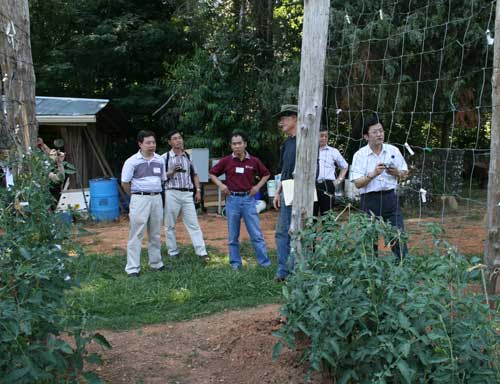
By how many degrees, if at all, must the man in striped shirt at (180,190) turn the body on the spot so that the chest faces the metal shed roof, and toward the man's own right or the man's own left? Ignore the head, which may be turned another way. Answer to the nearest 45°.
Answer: approximately 135° to the man's own right

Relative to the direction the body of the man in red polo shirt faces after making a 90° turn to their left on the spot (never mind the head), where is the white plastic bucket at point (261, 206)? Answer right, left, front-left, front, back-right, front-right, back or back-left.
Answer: left

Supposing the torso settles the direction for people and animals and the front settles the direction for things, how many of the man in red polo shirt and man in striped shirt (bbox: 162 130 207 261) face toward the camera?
2

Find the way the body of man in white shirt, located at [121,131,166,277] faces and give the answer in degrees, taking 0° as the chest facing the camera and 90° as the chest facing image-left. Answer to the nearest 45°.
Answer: approximately 315°

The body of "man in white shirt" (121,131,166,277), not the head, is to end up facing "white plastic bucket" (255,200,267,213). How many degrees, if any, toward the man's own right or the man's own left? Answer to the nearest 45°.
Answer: approximately 90° to the man's own left

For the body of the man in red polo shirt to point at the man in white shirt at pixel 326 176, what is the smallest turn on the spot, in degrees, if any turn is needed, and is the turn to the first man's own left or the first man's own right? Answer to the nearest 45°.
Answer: approximately 90° to the first man's own left

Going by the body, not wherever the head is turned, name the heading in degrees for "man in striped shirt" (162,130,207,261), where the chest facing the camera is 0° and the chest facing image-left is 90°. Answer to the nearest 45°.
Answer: approximately 0°

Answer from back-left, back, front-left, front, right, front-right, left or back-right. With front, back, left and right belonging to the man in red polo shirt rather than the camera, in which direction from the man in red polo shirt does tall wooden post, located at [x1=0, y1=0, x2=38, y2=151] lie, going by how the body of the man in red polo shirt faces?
front-right

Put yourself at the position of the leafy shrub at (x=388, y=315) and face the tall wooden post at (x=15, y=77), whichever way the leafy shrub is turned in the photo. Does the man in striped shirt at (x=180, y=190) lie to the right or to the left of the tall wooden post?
right

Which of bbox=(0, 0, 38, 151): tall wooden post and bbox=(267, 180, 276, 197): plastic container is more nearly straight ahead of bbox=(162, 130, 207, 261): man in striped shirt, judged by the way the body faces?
the tall wooden post
